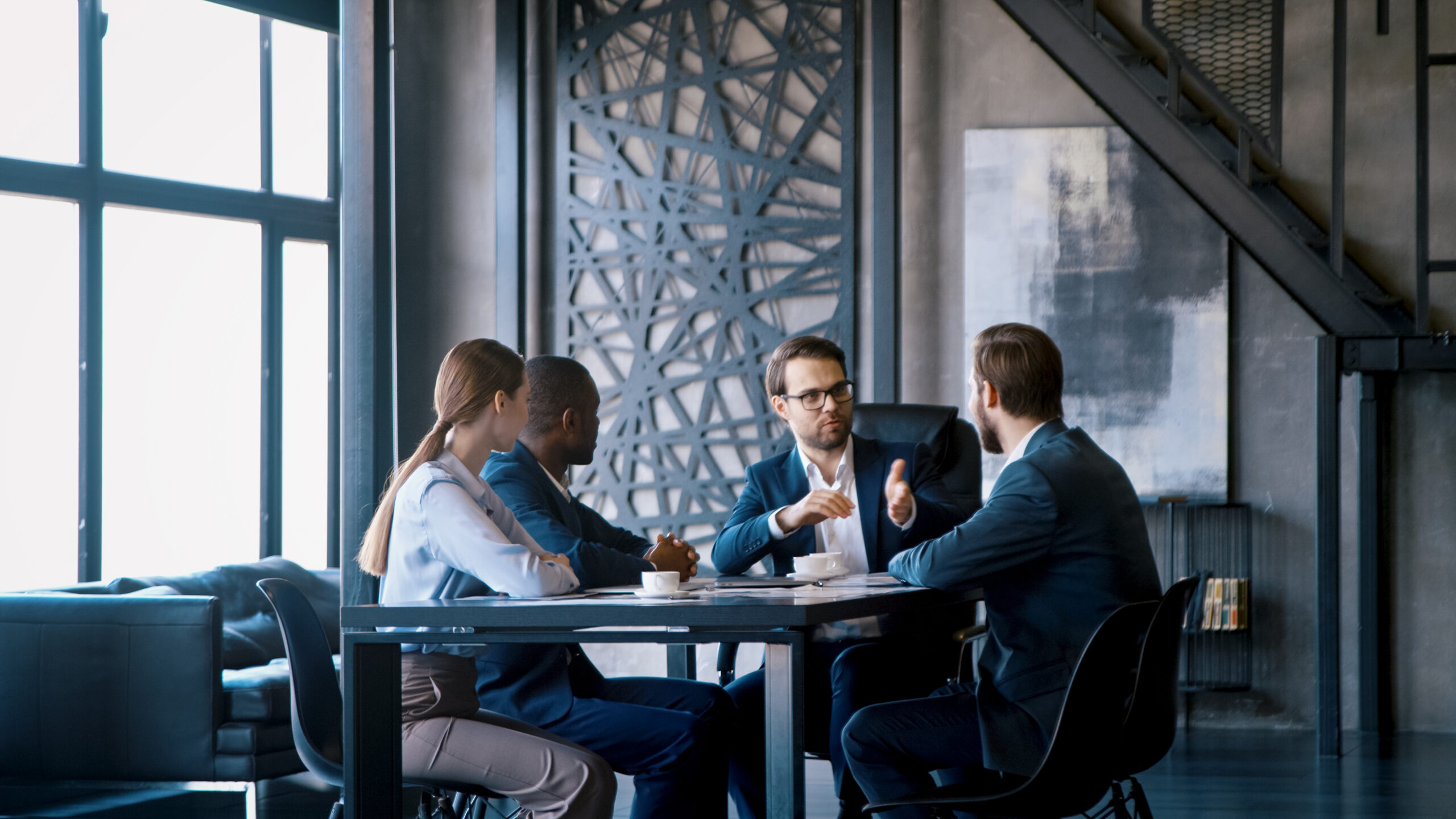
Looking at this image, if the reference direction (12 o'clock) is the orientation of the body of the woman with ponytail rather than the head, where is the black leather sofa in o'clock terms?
The black leather sofa is roughly at 8 o'clock from the woman with ponytail.

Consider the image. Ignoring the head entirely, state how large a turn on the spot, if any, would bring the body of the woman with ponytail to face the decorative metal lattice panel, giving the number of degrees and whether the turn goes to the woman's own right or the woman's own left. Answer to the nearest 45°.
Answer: approximately 90° to the woman's own left

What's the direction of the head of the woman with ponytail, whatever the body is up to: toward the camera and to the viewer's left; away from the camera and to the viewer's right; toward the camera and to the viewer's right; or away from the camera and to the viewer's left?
away from the camera and to the viewer's right

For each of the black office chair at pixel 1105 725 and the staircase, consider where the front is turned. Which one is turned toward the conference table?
the black office chair

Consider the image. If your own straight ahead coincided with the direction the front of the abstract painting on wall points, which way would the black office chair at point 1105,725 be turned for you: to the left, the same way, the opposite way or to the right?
to the right

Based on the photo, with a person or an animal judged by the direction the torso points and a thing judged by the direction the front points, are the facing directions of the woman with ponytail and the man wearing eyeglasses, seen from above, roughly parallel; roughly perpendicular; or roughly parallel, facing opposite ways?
roughly perpendicular

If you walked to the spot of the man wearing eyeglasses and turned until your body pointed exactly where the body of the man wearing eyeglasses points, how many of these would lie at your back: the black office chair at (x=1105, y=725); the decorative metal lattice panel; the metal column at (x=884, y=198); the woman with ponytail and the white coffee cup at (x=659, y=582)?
2

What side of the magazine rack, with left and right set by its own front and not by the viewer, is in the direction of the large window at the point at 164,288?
right

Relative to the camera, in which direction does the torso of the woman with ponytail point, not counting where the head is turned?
to the viewer's right

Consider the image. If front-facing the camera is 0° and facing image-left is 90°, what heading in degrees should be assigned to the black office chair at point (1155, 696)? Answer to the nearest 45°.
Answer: approximately 90°

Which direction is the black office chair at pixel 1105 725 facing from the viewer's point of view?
to the viewer's left

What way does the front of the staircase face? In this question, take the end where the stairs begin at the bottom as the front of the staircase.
to the viewer's right

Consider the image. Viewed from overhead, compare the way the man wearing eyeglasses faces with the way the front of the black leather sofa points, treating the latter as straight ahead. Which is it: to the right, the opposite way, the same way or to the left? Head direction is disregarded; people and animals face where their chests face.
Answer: to the right
